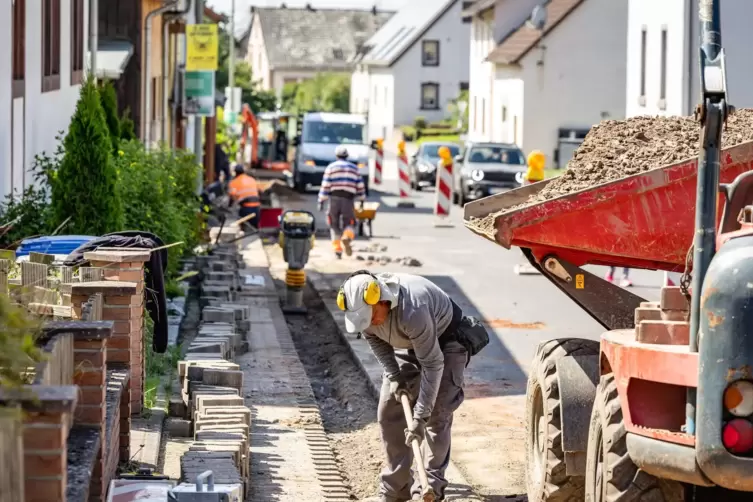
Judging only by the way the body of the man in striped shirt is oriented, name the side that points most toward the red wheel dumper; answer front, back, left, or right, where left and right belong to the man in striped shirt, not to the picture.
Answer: back

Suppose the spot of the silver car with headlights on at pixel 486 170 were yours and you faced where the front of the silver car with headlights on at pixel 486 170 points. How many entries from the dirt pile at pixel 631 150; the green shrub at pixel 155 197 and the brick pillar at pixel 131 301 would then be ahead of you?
3

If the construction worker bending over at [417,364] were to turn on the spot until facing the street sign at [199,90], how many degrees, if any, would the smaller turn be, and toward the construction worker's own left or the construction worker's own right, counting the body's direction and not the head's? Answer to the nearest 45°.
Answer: approximately 135° to the construction worker's own right

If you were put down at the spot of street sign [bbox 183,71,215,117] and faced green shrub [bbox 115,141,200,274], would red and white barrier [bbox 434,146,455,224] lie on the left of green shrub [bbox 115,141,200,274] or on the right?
left

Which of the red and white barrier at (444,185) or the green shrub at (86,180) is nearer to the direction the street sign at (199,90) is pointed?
the green shrub

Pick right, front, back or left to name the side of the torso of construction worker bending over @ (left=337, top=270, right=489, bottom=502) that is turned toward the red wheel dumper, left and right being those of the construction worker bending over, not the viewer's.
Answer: left
